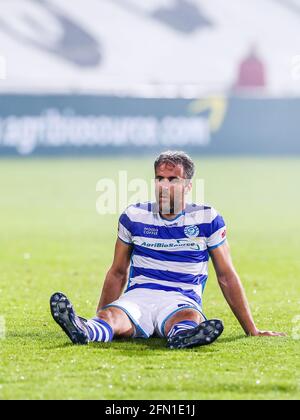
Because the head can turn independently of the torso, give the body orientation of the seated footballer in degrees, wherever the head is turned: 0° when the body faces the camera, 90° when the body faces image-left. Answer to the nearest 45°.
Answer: approximately 0°

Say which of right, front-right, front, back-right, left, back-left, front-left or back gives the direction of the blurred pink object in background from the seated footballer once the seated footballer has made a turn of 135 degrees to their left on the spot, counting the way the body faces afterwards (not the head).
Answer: front-left
